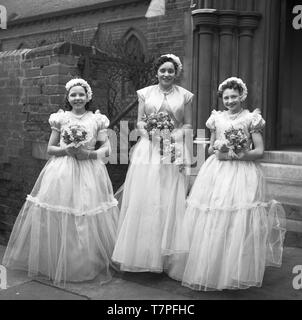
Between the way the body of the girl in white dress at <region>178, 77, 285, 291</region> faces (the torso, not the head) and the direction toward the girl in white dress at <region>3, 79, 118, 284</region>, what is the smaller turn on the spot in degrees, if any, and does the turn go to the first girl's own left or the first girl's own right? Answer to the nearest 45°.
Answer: approximately 90° to the first girl's own right

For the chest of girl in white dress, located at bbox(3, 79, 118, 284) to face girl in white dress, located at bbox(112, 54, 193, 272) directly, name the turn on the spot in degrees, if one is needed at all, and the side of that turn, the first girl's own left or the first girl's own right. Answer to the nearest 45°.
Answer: approximately 90° to the first girl's own left

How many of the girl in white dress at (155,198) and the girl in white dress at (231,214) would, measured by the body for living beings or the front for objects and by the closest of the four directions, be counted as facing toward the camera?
2

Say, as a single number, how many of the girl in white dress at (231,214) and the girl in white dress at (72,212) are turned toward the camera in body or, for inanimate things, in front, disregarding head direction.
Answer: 2

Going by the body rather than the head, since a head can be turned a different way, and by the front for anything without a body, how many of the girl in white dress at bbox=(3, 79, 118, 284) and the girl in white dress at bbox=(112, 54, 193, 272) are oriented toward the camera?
2

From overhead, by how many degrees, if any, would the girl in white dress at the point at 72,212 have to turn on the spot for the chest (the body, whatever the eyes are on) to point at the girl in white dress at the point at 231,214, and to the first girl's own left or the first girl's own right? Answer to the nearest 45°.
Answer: approximately 45° to the first girl's own left

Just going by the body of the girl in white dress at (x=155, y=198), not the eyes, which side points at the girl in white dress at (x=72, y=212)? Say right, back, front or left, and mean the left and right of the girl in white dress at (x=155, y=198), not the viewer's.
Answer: right

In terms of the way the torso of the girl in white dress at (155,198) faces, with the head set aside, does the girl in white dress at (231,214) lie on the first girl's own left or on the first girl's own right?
on the first girl's own left

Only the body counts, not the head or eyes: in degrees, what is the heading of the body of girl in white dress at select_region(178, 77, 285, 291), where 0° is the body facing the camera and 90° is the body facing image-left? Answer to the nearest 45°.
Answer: approximately 0°

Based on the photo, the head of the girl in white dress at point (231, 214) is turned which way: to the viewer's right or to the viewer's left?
to the viewer's left
